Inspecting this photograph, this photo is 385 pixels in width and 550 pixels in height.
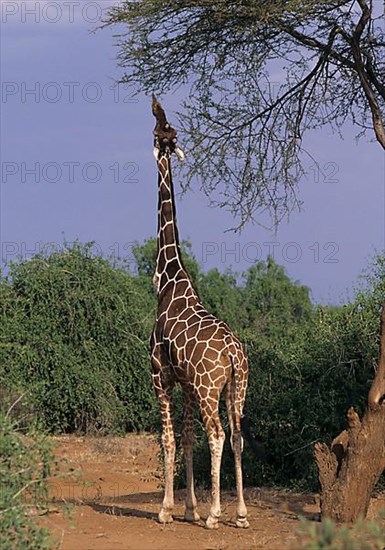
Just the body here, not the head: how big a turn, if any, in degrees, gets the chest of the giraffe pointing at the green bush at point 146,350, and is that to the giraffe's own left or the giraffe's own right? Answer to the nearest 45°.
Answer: approximately 45° to the giraffe's own right

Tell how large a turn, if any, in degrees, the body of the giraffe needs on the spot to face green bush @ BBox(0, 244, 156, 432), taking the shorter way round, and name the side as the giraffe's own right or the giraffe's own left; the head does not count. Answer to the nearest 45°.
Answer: approximately 45° to the giraffe's own right

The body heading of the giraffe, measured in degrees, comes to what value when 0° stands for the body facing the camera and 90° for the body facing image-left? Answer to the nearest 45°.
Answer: approximately 135°
